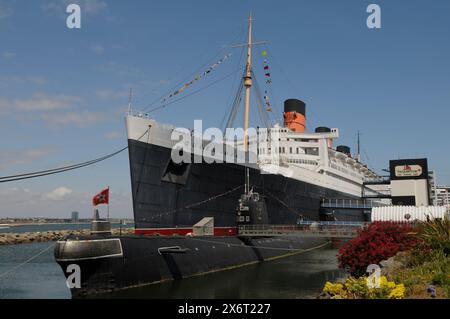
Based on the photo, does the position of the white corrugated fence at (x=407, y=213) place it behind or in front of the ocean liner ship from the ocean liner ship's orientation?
behind

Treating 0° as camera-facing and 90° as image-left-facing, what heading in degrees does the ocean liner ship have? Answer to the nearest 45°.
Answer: approximately 45°
